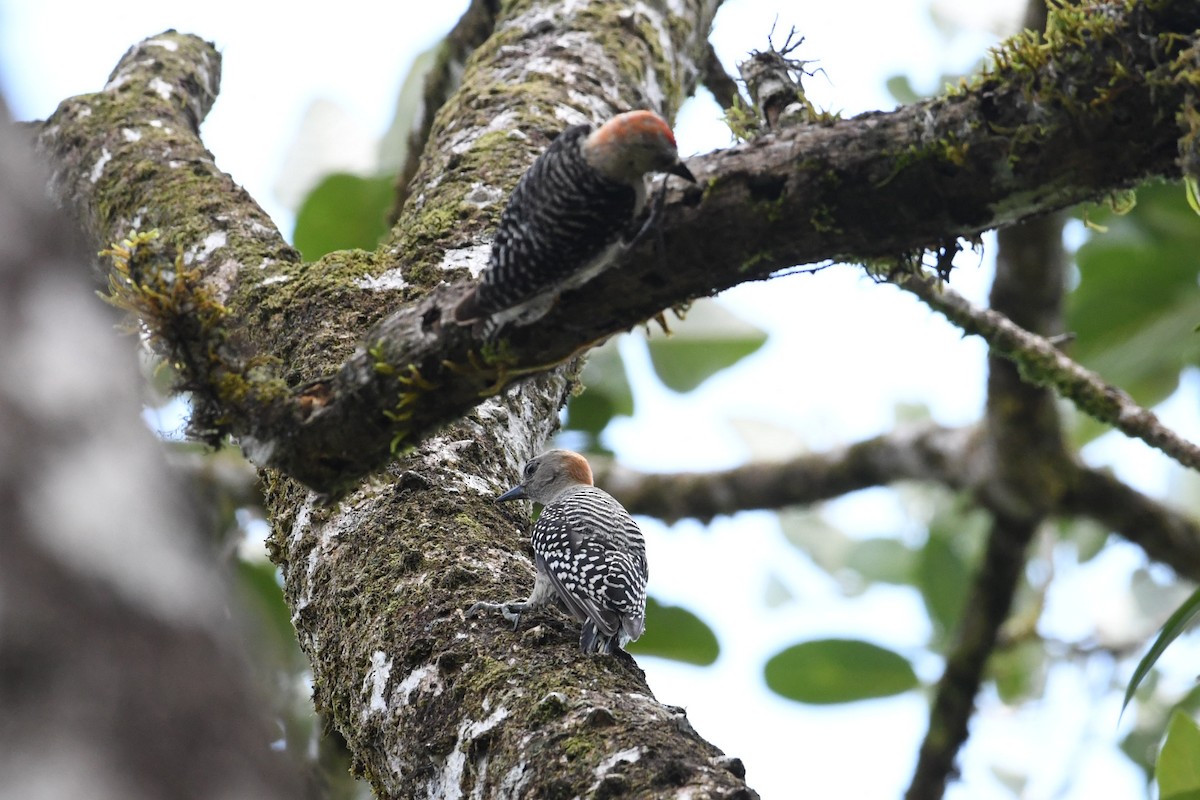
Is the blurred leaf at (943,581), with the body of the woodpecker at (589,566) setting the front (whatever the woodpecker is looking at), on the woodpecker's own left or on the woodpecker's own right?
on the woodpecker's own right

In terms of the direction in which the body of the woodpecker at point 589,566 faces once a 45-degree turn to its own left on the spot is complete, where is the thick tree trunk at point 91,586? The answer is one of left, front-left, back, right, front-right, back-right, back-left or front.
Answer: left

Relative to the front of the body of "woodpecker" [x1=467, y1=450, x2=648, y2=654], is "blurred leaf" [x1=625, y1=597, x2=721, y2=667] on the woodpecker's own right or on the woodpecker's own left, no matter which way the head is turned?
on the woodpecker's own right

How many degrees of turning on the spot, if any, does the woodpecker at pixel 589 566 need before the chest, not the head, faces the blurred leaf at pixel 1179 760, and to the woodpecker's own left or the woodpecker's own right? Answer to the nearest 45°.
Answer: approximately 135° to the woodpecker's own right

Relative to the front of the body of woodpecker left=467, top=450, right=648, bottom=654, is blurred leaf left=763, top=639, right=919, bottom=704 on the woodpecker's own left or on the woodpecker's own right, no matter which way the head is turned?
on the woodpecker's own right

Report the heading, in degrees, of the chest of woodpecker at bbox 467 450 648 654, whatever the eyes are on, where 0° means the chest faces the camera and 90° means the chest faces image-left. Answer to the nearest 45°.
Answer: approximately 135°

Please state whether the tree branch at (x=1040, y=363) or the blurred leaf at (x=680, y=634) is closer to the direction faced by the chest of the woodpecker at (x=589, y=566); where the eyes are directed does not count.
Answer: the blurred leaf

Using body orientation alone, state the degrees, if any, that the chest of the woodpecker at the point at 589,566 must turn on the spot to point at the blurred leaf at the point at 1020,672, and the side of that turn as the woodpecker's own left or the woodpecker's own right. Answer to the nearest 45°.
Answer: approximately 90° to the woodpecker's own right

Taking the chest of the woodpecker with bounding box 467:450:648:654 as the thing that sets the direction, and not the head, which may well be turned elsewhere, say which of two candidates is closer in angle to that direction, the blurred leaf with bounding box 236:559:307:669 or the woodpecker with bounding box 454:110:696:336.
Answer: the blurred leaf
